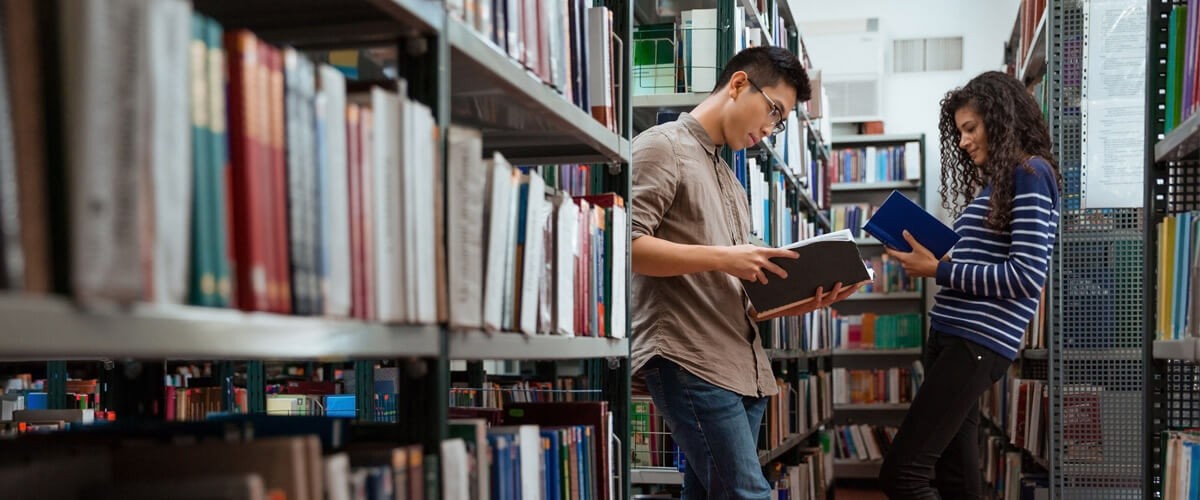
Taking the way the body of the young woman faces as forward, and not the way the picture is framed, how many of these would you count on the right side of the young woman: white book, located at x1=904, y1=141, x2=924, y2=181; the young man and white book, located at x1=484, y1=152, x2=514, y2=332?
1

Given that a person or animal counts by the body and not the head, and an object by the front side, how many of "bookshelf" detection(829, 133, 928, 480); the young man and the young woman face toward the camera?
1

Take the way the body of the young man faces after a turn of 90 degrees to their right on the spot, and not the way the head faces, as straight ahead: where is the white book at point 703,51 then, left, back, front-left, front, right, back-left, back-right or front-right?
back

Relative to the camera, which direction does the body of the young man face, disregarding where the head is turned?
to the viewer's right

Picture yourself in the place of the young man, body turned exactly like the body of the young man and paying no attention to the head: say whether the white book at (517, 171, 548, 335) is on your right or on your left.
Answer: on your right

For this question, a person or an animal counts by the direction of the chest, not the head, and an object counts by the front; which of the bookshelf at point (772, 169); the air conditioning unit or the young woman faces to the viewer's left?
the young woman

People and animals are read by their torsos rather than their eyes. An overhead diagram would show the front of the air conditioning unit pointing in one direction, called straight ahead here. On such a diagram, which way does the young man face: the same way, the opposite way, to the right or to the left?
to the left

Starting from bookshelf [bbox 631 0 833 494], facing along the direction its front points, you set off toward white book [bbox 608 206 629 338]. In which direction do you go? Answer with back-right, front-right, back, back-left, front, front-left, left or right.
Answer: front-right

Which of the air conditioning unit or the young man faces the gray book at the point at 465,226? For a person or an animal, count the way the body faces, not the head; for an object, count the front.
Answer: the air conditioning unit

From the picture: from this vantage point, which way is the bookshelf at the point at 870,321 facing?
toward the camera

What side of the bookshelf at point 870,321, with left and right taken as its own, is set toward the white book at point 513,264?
front

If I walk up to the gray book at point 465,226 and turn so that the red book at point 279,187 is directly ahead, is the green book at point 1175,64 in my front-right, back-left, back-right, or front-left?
back-left

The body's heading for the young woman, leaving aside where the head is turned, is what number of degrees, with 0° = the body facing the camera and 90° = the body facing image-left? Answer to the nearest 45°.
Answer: approximately 90°

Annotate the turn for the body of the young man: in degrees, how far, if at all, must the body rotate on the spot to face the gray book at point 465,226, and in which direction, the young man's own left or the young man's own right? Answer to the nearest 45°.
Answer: approximately 90° to the young man's own right

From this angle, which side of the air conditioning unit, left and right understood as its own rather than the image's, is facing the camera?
front
